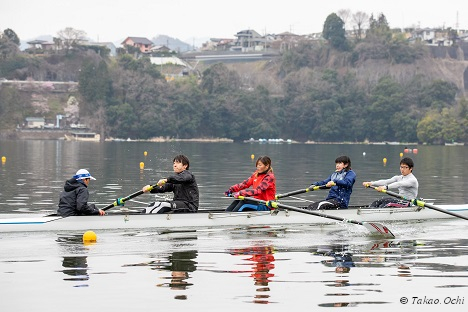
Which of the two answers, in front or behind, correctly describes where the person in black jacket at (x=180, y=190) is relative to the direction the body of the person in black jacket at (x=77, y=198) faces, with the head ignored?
in front

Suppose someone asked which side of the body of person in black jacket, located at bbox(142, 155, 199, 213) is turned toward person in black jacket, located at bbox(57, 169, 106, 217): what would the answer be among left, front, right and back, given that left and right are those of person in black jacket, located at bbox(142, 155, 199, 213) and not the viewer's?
front

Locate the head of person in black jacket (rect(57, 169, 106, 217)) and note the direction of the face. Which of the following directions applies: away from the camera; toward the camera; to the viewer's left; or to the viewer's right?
to the viewer's right

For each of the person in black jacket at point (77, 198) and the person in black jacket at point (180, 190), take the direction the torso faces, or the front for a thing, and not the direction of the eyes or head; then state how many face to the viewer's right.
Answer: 1

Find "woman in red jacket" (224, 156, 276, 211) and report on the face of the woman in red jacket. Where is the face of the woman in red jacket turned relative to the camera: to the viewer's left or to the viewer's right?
to the viewer's left

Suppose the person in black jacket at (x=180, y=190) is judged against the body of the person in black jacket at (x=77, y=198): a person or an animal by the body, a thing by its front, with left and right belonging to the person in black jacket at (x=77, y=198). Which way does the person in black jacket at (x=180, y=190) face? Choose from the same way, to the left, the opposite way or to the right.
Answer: the opposite way

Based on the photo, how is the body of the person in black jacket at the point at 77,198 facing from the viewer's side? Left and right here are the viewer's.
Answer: facing to the right of the viewer

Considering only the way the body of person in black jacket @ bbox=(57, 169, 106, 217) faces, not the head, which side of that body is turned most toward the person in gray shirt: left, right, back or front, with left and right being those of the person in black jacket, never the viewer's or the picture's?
front

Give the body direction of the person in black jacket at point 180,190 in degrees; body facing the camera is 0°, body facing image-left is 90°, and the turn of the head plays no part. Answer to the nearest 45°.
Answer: approximately 90°
